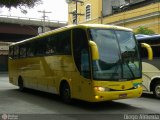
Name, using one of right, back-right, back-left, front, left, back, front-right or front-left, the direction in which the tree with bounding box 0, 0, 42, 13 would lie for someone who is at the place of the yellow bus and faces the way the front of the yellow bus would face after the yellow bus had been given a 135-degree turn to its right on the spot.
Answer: front-right

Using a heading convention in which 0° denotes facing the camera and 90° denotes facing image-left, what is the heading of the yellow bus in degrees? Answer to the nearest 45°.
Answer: approximately 315°
